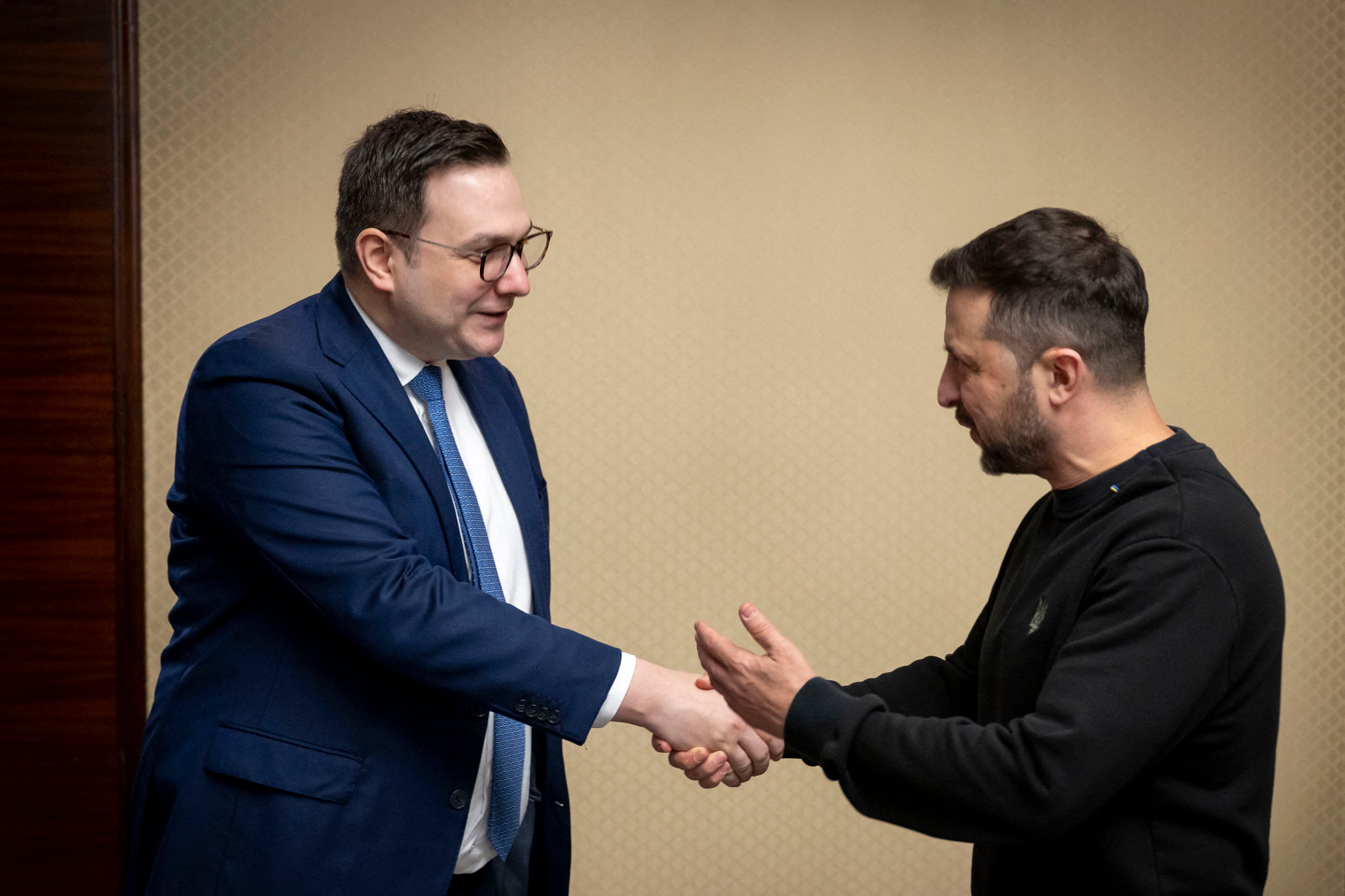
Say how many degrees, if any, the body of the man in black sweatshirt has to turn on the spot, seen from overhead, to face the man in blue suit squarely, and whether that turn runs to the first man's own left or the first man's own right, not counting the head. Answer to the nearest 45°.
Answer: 0° — they already face them

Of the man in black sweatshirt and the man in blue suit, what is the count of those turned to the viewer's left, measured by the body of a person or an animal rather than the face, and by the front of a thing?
1

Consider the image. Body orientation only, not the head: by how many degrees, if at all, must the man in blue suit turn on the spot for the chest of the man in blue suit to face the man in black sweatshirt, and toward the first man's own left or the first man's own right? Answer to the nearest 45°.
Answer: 0° — they already face them

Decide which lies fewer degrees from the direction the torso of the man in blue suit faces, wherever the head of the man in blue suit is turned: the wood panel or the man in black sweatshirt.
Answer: the man in black sweatshirt

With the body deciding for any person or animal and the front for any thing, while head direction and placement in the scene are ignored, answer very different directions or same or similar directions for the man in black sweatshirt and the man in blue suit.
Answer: very different directions

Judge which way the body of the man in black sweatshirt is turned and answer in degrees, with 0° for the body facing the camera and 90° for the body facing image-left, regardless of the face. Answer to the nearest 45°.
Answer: approximately 90°

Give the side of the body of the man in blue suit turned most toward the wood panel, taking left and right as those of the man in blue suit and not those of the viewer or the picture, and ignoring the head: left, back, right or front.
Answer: back
